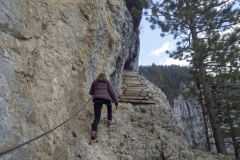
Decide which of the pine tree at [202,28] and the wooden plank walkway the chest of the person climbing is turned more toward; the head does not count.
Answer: the wooden plank walkway

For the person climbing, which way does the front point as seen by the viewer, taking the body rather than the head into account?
away from the camera

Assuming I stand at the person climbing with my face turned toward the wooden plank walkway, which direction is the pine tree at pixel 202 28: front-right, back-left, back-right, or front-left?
front-right

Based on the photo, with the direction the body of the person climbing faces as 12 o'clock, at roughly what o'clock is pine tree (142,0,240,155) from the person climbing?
The pine tree is roughly at 2 o'clock from the person climbing.

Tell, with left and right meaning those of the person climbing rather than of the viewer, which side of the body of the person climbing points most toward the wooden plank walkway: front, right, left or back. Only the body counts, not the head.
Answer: front
